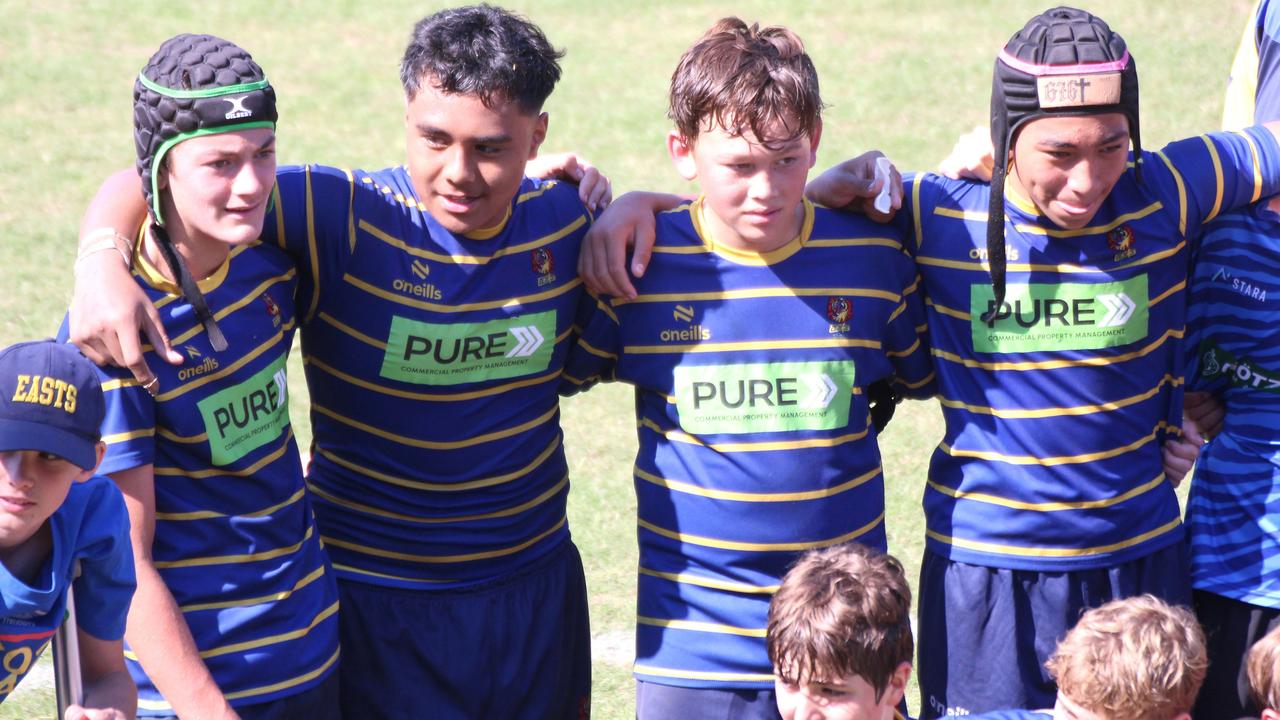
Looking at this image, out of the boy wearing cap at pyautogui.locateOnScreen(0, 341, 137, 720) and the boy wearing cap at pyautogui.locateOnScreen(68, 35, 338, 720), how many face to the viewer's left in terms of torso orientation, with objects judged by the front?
0

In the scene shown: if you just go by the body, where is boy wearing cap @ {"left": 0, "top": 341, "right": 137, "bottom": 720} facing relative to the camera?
toward the camera

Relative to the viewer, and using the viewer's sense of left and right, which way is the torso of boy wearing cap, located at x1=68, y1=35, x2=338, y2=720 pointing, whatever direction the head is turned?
facing the viewer and to the right of the viewer

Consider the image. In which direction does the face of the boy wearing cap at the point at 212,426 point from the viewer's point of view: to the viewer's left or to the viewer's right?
to the viewer's right
